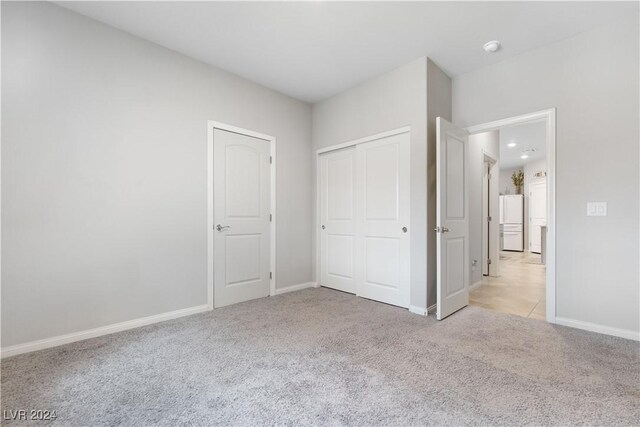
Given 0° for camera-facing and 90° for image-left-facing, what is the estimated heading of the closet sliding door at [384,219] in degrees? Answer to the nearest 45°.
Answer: approximately 45°

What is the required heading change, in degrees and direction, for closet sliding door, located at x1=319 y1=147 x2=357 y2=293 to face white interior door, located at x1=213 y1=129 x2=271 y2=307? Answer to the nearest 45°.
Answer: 0° — it already faces it

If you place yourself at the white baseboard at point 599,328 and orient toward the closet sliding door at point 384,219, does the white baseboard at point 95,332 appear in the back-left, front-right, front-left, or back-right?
front-left

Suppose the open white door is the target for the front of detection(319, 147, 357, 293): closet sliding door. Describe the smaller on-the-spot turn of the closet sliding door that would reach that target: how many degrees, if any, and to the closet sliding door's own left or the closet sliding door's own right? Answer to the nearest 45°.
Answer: approximately 90° to the closet sliding door's own left

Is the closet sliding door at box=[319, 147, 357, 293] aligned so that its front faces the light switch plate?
no

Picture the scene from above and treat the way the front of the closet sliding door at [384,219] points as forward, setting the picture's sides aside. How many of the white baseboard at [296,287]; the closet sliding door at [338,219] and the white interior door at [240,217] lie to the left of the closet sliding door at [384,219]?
0

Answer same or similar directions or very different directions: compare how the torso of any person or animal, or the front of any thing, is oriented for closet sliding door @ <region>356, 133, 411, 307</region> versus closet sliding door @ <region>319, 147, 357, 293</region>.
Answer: same or similar directions

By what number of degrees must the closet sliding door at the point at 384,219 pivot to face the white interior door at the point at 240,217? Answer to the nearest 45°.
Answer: approximately 45° to its right

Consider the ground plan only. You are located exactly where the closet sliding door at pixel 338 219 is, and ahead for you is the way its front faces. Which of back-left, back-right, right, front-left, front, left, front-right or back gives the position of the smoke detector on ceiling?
left

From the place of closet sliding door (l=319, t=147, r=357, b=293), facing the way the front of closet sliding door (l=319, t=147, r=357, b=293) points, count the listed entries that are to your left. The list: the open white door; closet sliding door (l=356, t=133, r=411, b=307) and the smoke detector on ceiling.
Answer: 3

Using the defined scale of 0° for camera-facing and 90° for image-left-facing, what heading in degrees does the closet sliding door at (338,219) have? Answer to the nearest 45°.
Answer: approximately 45°

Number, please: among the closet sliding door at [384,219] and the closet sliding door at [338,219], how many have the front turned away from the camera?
0

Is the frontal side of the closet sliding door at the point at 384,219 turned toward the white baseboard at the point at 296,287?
no

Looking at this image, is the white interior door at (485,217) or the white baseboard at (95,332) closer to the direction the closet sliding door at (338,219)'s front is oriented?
the white baseboard

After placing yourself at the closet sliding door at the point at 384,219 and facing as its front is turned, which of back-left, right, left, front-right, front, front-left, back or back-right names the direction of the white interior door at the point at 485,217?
back

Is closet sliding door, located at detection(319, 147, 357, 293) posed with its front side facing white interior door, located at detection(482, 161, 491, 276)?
no
